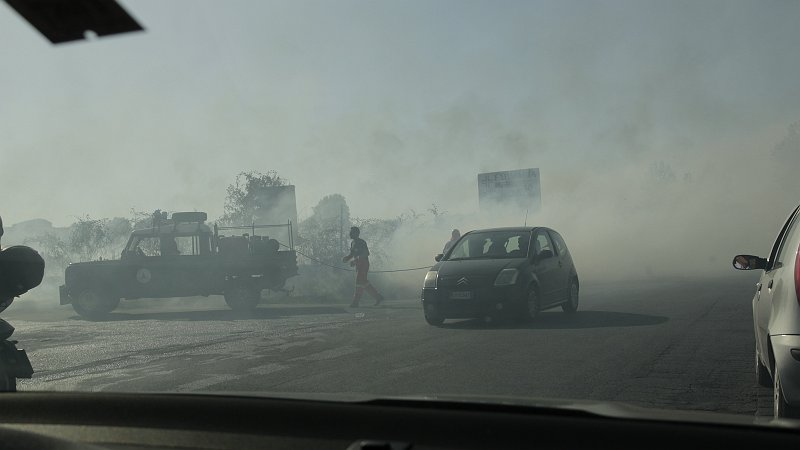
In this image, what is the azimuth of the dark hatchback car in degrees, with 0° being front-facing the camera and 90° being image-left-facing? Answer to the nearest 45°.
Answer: approximately 45°

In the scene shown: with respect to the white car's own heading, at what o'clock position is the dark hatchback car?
The dark hatchback car is roughly at 11 o'clock from the white car.

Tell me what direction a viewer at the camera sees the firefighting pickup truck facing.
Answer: facing to the left of the viewer

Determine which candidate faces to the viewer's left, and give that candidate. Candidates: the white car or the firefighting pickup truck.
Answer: the firefighting pickup truck

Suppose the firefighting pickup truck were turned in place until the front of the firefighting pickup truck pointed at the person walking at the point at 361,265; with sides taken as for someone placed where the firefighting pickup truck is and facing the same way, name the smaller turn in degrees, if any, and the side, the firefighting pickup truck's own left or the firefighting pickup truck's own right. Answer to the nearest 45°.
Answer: approximately 180°

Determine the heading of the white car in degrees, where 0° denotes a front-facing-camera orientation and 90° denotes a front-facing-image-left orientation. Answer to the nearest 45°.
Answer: approximately 180°

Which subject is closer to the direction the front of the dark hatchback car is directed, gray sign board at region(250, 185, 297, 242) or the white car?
the white car

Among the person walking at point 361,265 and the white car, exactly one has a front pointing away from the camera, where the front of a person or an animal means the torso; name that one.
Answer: the white car

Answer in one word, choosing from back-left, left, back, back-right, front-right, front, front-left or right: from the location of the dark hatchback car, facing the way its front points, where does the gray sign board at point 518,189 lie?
back-right
